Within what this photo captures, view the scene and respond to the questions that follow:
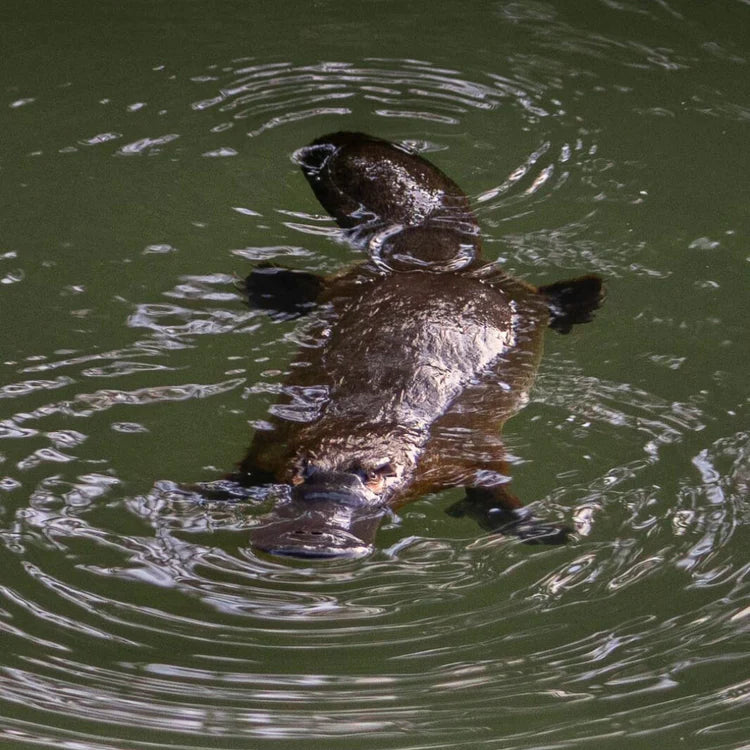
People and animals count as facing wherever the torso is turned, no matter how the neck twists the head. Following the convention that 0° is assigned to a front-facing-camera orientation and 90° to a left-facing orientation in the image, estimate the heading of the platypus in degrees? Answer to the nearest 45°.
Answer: approximately 0°
